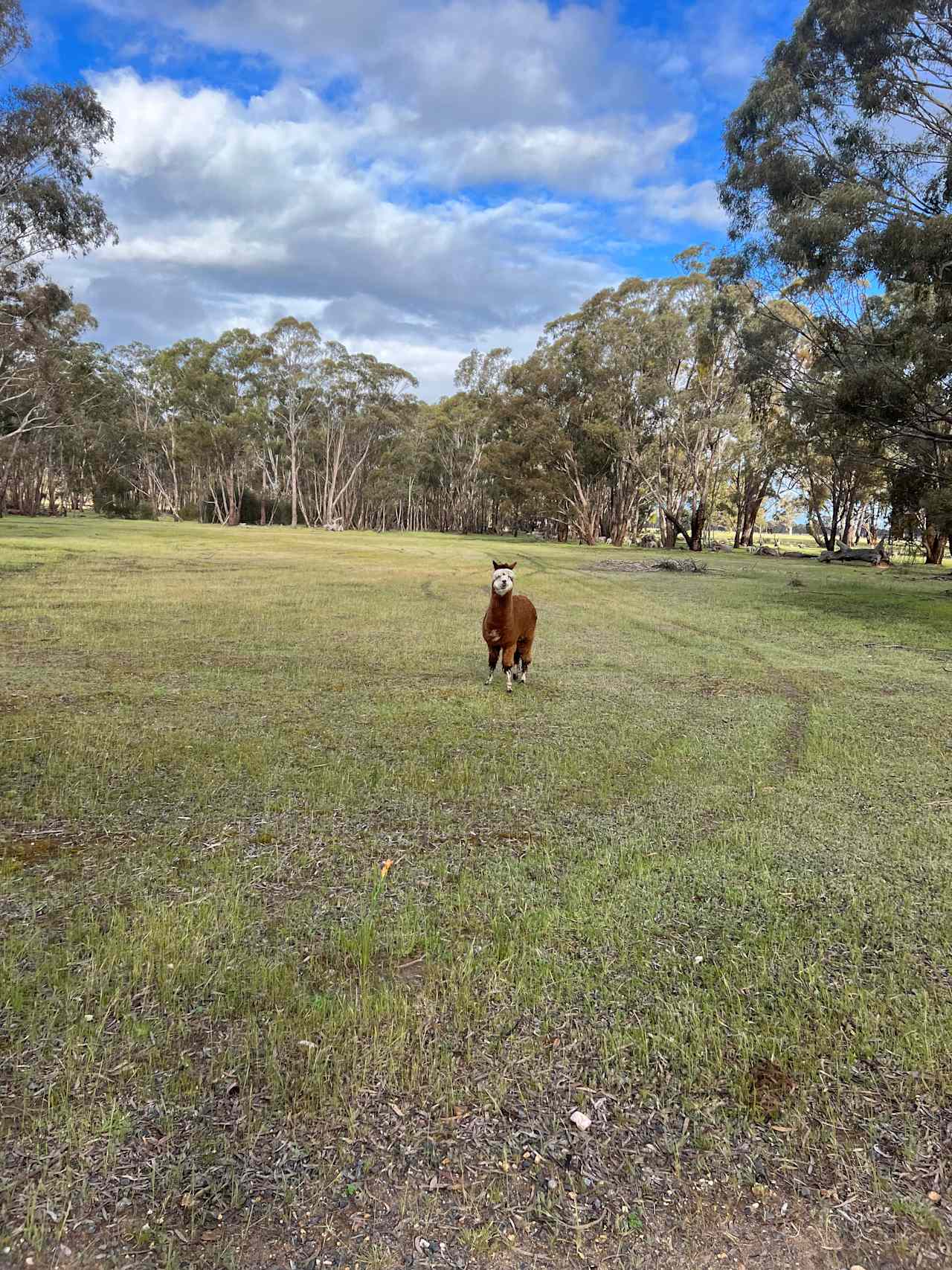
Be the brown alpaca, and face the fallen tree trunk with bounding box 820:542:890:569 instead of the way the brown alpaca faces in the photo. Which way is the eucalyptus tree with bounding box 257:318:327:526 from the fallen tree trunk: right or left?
left

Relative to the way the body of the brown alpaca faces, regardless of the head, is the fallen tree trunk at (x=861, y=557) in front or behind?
behind

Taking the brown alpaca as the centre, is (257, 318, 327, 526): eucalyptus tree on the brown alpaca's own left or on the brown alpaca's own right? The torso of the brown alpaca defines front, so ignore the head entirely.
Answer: on the brown alpaca's own right

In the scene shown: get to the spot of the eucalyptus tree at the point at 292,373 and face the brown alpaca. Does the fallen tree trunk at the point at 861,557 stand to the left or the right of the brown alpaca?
left

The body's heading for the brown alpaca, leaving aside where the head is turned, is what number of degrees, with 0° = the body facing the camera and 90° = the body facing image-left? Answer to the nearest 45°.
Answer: approximately 45°
